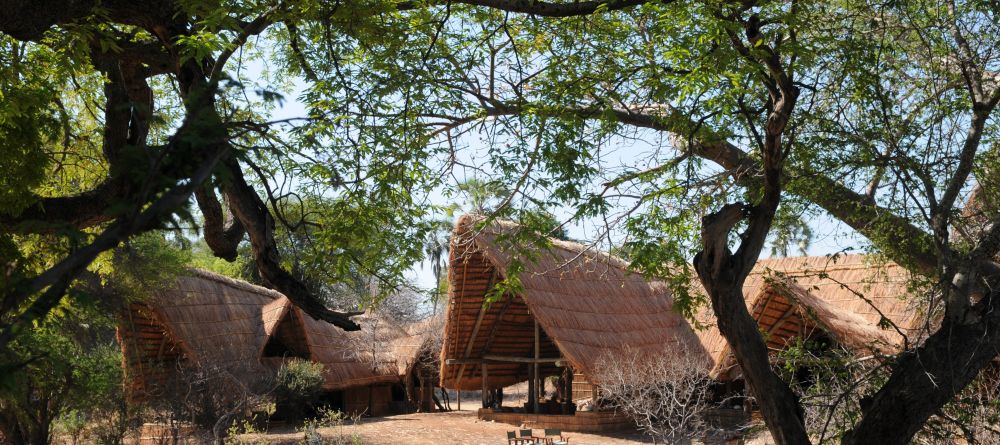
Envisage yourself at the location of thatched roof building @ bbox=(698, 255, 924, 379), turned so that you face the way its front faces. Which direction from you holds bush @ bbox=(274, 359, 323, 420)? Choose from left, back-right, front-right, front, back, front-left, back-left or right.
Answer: front-right

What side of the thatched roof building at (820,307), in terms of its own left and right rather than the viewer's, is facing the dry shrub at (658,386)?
front

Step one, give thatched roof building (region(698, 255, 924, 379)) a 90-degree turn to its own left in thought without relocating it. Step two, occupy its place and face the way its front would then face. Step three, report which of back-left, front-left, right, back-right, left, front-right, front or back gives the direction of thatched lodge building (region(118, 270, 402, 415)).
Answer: back-right

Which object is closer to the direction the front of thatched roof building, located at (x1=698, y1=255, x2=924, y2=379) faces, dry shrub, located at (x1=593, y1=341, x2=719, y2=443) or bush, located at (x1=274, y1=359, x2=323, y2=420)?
the dry shrub

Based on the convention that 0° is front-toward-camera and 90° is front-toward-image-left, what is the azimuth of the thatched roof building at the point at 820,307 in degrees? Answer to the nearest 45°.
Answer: approximately 45°

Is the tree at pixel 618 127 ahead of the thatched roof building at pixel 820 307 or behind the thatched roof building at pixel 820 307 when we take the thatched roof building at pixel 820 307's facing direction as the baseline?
ahead
